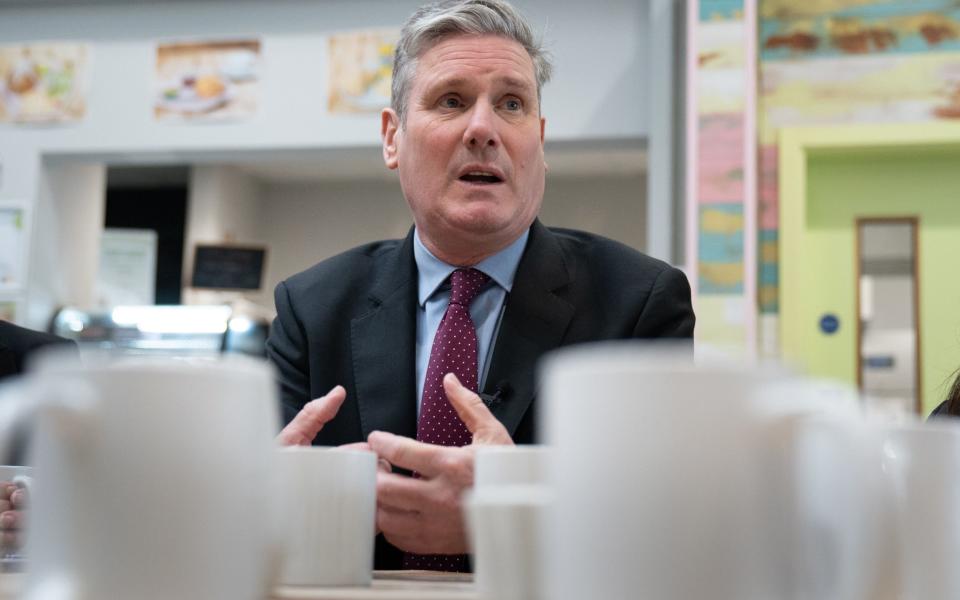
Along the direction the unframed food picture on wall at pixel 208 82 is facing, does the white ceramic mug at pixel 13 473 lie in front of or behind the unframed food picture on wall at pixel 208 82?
in front

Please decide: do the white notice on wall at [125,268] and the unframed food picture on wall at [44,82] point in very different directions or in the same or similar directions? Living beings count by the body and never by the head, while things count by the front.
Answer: same or similar directions

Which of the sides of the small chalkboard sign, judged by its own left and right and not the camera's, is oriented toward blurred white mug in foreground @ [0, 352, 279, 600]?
front

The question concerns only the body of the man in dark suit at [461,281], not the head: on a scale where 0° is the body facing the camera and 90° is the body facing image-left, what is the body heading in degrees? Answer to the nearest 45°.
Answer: approximately 0°

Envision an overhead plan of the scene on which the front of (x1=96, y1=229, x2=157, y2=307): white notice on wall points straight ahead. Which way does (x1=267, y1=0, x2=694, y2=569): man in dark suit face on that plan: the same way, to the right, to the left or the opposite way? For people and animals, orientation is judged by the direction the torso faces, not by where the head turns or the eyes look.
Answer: the same way

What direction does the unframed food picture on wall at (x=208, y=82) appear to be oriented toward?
toward the camera

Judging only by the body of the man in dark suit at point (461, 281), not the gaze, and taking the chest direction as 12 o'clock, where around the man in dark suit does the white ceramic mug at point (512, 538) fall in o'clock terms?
The white ceramic mug is roughly at 12 o'clock from the man in dark suit.

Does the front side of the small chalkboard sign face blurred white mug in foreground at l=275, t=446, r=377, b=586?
yes

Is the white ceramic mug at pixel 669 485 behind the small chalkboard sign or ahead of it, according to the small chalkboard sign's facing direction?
ahead

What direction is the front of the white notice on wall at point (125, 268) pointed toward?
toward the camera

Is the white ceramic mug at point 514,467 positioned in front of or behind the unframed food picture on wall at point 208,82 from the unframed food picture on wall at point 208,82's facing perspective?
in front

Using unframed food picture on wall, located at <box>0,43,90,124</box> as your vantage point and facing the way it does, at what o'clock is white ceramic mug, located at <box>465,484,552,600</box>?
The white ceramic mug is roughly at 12 o'clock from the unframed food picture on wall.

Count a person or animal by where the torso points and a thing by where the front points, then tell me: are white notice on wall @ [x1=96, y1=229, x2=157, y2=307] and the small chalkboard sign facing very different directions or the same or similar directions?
same or similar directions

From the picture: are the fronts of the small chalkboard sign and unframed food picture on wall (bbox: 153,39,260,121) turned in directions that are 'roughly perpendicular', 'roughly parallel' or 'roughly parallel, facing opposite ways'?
roughly parallel

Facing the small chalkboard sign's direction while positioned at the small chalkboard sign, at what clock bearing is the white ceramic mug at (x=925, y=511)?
The white ceramic mug is roughly at 12 o'clock from the small chalkboard sign.
